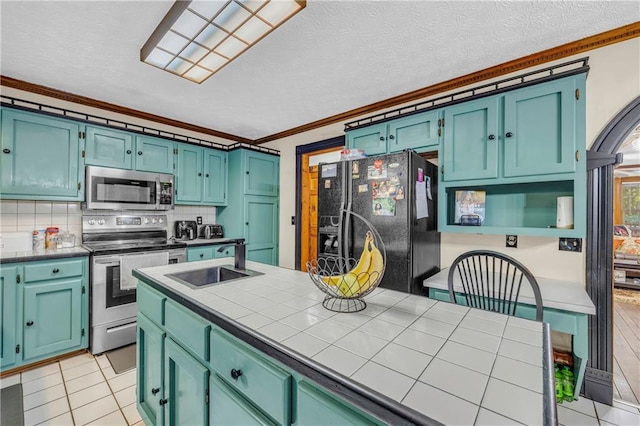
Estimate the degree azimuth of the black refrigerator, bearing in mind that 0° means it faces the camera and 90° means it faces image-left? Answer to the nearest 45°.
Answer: approximately 45°

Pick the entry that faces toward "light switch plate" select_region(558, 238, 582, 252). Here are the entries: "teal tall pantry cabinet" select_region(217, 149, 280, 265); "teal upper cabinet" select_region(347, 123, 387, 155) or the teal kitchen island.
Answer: "teal tall pantry cabinet" select_region(217, 149, 280, 265)

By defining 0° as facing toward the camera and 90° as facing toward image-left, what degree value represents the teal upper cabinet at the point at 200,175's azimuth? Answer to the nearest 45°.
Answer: approximately 315°

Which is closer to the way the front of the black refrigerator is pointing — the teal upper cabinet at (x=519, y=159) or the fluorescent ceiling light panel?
the fluorescent ceiling light panel

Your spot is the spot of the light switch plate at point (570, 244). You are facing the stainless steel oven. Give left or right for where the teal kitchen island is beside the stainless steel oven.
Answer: left

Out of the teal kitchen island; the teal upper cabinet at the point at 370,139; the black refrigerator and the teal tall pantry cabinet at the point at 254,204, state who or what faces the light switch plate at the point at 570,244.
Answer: the teal tall pantry cabinet at the point at 254,204

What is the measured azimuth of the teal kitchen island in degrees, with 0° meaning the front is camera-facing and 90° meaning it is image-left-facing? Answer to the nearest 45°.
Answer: approximately 45°

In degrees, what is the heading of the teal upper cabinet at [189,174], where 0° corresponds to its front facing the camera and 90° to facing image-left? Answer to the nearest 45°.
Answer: approximately 315°

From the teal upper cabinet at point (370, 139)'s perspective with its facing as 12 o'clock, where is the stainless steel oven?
The stainless steel oven is roughly at 1 o'clock from the teal upper cabinet.
